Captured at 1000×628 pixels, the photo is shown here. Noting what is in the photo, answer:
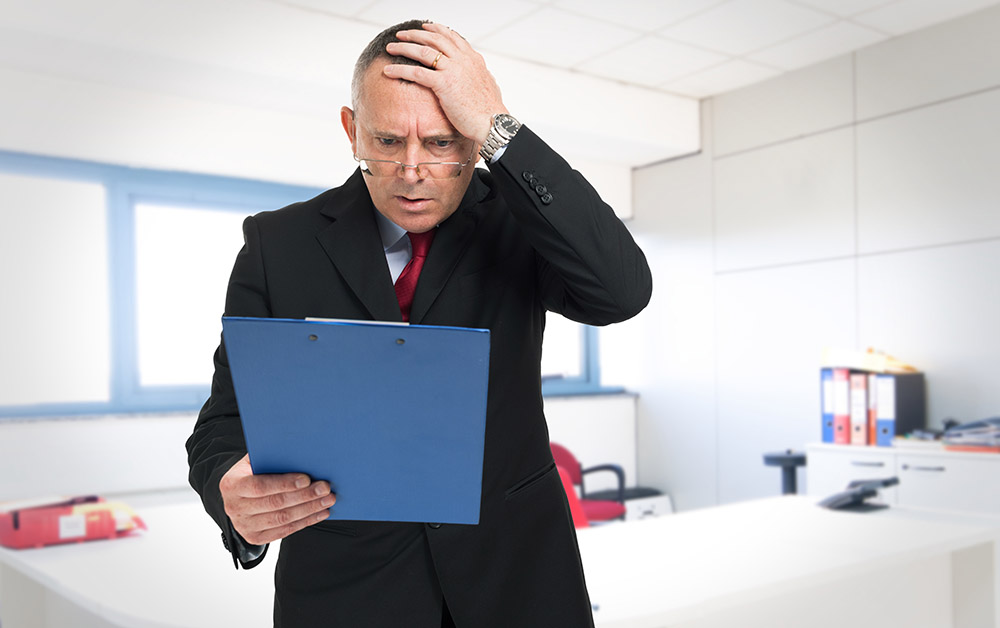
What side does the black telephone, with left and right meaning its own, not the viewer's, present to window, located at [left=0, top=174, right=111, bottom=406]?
front

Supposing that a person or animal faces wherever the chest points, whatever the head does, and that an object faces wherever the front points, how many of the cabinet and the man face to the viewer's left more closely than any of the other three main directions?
0

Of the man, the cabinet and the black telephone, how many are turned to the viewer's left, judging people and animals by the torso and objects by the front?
1

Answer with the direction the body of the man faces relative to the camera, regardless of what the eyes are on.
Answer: toward the camera

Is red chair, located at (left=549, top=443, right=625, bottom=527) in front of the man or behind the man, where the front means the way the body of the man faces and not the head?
behind

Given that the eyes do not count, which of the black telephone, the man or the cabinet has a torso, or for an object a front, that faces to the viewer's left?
the black telephone

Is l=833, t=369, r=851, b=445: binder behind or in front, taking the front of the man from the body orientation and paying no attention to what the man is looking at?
behind

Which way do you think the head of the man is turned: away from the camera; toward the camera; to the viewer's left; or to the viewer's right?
toward the camera

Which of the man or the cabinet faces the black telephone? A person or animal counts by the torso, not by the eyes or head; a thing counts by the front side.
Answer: the cabinet

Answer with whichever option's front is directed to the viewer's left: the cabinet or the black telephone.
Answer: the black telephone

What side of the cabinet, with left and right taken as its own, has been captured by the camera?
front
